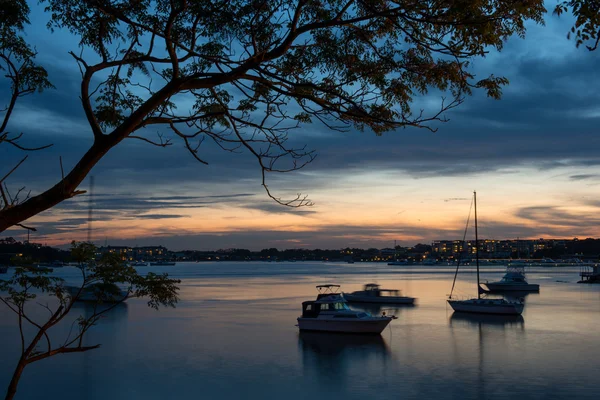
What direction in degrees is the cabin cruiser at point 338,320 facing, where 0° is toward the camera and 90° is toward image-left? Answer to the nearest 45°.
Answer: approximately 270°
